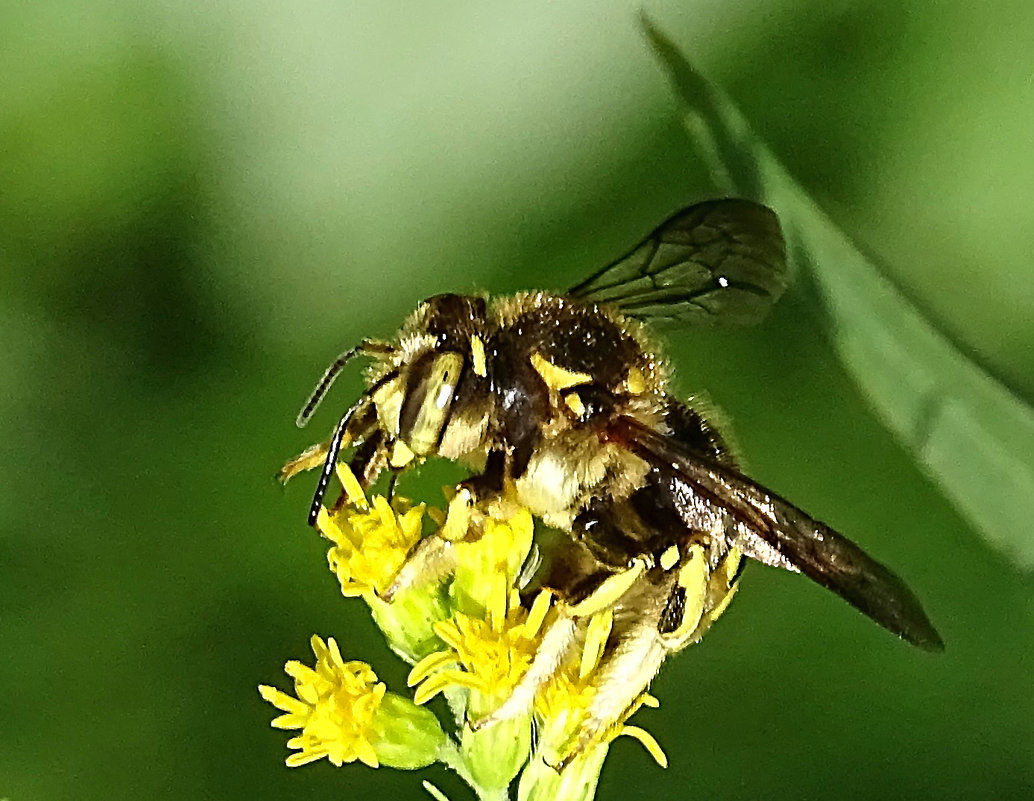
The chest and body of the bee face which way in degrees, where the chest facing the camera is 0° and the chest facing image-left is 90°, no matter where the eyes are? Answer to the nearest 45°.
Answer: approximately 90°
